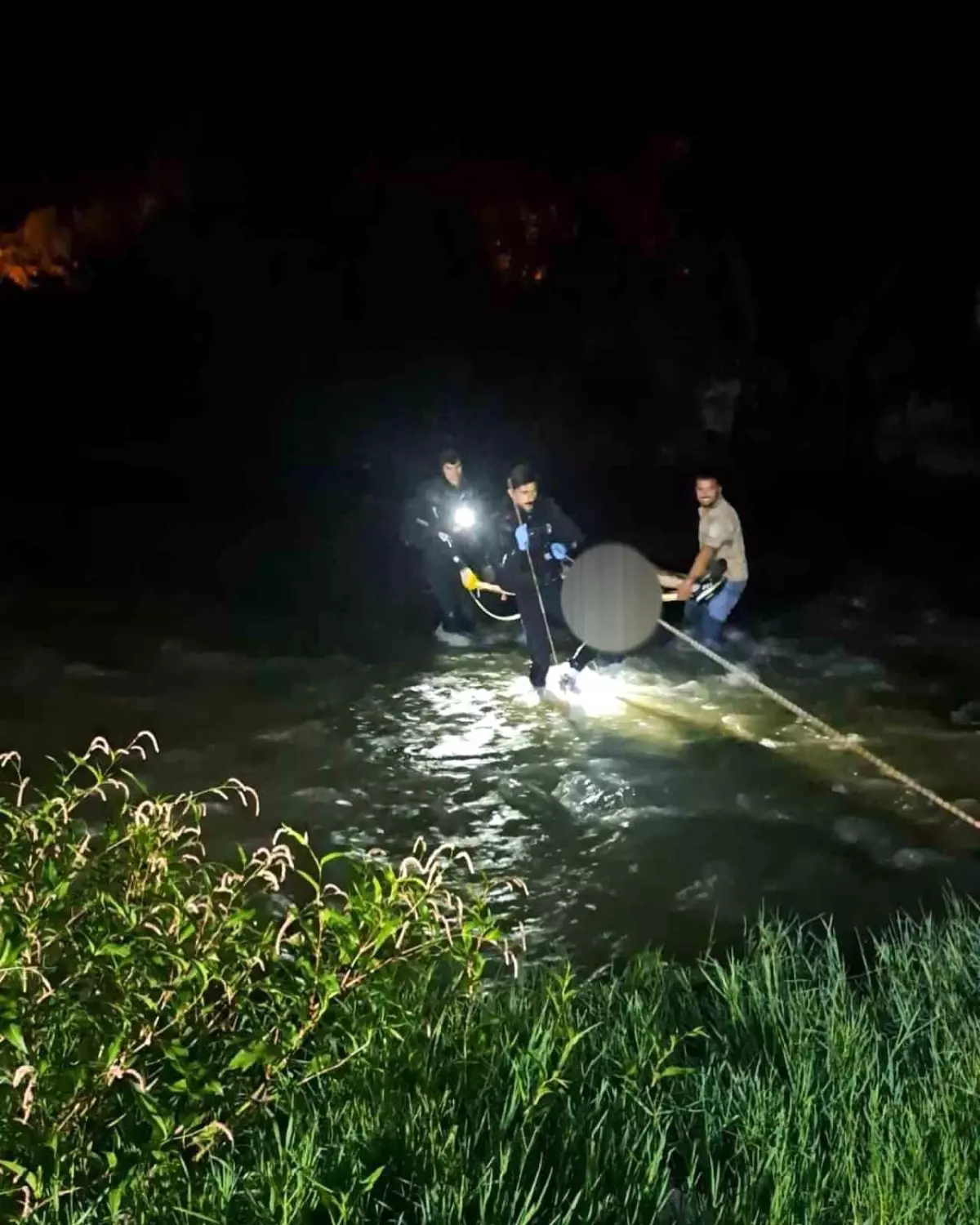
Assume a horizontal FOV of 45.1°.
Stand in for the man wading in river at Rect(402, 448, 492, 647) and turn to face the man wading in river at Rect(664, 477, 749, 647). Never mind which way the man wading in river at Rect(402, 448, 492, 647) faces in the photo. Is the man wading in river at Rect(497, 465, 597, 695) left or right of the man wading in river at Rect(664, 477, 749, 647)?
right

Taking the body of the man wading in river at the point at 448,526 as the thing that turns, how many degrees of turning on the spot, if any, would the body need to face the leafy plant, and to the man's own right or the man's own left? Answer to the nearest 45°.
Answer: approximately 45° to the man's own right

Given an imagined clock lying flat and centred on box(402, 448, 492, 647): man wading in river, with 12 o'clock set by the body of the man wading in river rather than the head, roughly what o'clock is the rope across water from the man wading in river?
The rope across water is roughly at 12 o'clock from the man wading in river.

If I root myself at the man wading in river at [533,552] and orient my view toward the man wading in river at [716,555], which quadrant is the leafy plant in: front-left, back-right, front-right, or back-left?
back-right

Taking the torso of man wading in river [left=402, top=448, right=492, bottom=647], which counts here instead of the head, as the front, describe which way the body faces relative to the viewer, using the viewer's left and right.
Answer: facing the viewer and to the right of the viewer

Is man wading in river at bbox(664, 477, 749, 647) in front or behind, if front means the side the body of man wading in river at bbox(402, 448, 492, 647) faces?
in front
